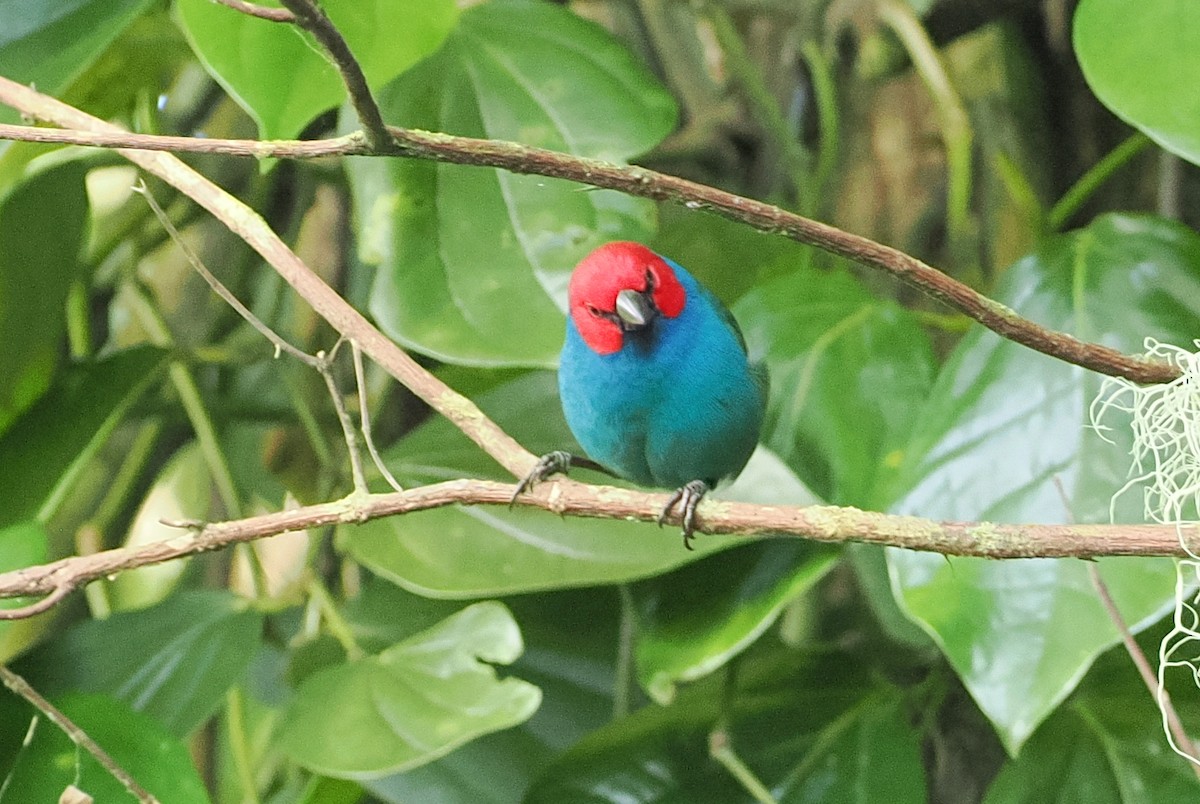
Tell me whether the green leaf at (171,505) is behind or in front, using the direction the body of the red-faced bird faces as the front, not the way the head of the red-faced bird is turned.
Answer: behind

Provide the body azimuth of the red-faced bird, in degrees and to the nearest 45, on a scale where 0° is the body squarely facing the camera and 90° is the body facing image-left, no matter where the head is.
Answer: approximately 0°
